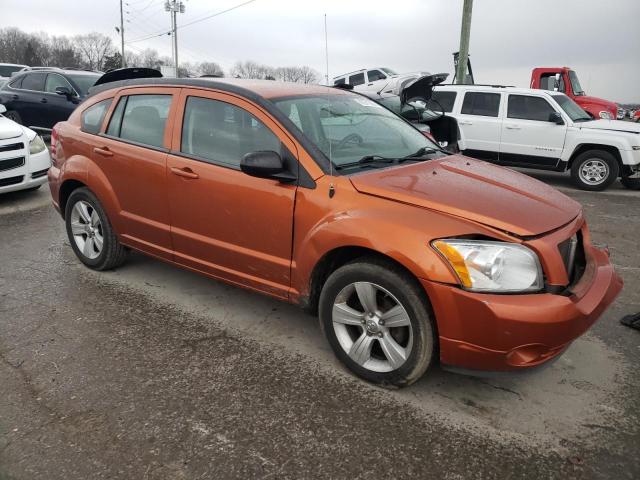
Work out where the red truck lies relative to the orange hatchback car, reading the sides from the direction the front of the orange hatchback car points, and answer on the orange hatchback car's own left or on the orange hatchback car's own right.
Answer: on the orange hatchback car's own left

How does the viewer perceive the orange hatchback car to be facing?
facing the viewer and to the right of the viewer

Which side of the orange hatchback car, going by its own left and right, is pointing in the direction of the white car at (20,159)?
back

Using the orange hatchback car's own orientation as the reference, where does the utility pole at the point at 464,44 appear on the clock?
The utility pole is roughly at 8 o'clock from the orange hatchback car.

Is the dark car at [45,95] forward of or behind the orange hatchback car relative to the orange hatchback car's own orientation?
behind

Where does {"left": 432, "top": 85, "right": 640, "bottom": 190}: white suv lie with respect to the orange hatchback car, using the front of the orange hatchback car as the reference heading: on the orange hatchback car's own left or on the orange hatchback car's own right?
on the orange hatchback car's own left

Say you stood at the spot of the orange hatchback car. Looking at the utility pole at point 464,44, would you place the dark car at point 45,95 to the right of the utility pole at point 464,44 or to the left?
left
